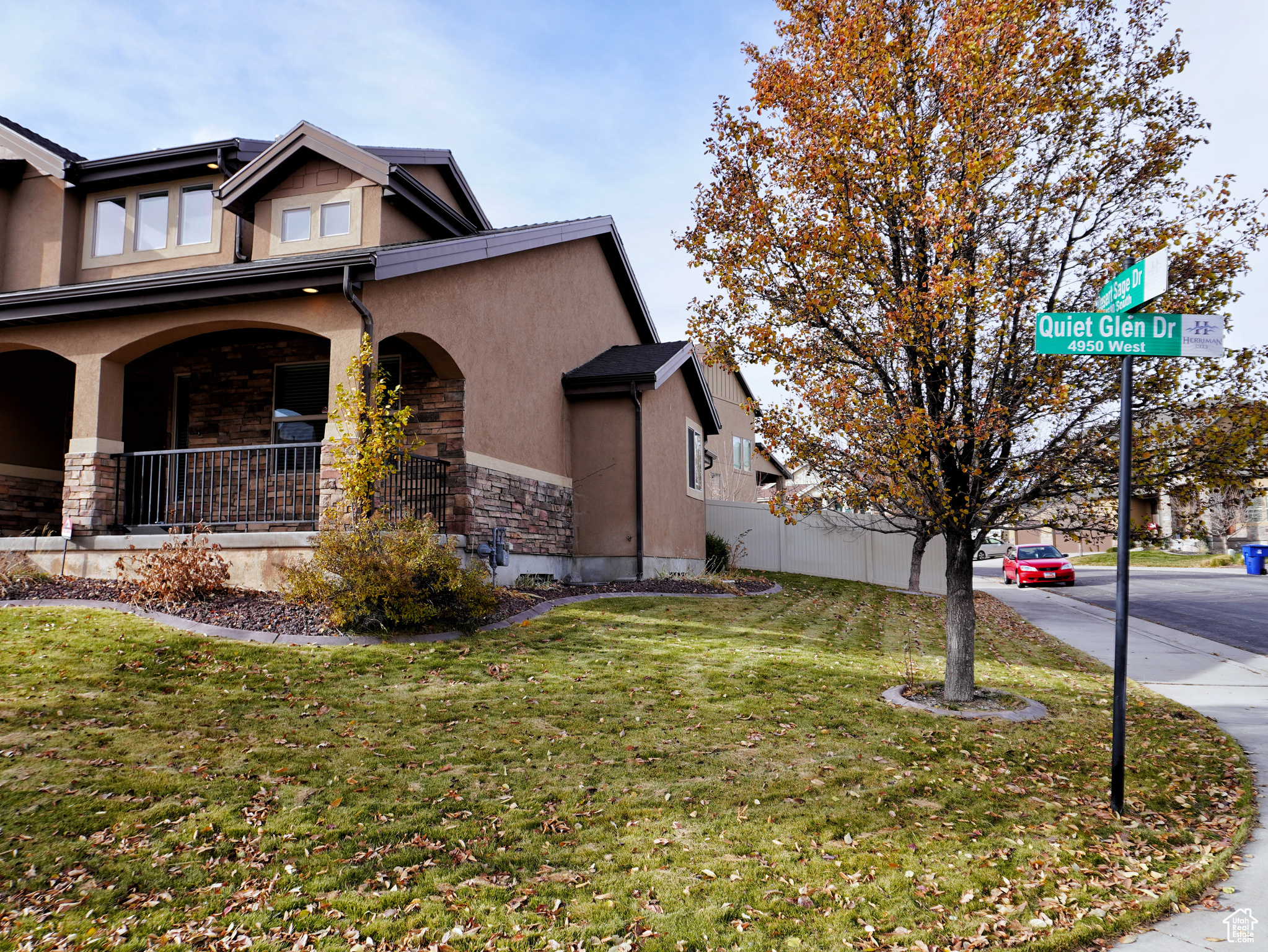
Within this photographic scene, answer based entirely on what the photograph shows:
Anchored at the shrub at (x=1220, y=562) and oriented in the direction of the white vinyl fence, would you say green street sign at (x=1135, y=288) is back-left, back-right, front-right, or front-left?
front-left

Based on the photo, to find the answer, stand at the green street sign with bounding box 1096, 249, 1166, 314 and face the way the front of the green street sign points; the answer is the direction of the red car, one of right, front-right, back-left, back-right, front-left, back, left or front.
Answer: back-right

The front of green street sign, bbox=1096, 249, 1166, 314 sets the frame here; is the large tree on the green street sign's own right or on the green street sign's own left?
on the green street sign's own right

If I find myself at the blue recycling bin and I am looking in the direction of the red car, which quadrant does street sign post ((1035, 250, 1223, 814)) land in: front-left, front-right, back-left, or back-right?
front-left

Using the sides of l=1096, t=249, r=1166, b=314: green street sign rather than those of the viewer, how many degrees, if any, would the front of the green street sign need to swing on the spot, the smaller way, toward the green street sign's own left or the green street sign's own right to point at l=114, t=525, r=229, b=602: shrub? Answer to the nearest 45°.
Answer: approximately 45° to the green street sign's own right

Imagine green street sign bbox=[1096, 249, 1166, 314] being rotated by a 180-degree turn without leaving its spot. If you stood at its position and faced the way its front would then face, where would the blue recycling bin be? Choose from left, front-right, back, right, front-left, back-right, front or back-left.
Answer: front-left

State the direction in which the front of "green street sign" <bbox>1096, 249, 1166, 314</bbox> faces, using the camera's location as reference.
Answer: facing the viewer and to the left of the viewer

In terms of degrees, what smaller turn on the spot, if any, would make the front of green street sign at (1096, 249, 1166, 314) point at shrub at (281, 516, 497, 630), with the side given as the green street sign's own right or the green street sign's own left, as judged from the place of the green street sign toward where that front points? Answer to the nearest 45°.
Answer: approximately 45° to the green street sign's own right

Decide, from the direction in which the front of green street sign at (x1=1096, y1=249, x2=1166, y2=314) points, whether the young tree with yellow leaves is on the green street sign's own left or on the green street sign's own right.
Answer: on the green street sign's own right

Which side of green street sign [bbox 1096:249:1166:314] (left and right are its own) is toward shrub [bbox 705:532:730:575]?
right

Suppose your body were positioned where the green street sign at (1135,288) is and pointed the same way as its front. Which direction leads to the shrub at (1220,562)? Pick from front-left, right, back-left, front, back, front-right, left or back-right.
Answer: back-right
